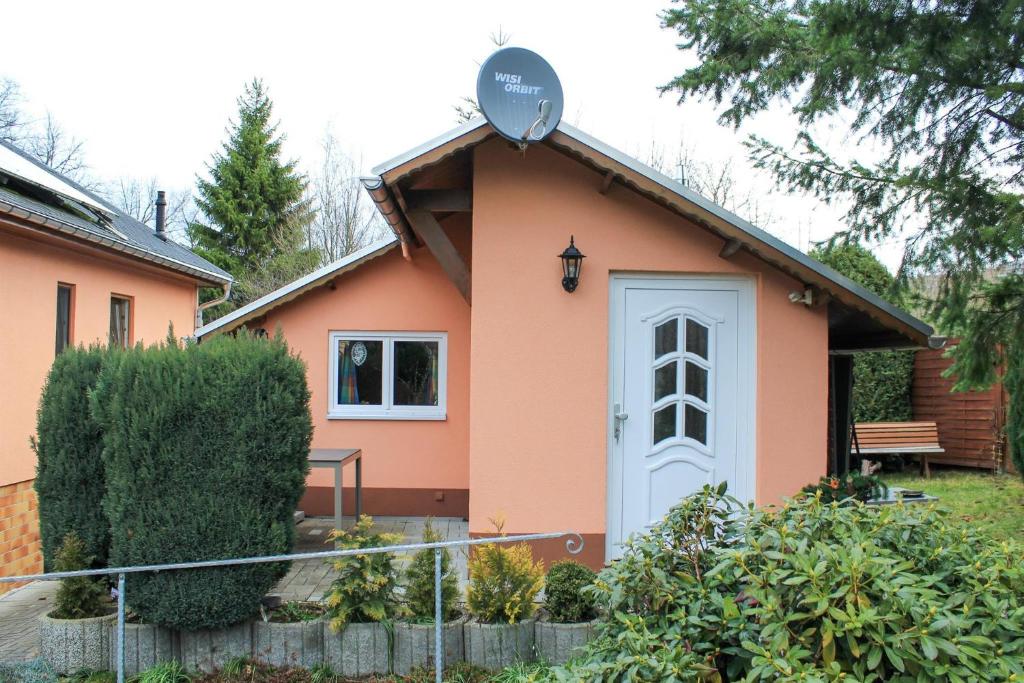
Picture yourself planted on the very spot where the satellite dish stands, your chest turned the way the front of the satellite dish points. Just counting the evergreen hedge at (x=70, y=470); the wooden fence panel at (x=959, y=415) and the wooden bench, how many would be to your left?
2

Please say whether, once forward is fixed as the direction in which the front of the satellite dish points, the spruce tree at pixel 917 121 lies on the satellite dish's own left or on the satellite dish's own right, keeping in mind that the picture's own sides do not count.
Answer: on the satellite dish's own left

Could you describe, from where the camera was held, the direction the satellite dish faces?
facing the viewer and to the right of the viewer

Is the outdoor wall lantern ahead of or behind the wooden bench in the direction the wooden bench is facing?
ahead

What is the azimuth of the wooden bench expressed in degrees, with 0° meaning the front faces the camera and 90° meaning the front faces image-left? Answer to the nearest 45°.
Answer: approximately 0°

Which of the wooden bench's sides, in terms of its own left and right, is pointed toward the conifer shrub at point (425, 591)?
front

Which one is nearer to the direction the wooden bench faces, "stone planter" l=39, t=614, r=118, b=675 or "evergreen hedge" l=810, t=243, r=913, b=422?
the stone planter
